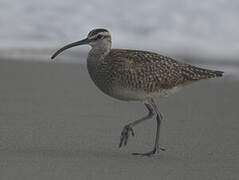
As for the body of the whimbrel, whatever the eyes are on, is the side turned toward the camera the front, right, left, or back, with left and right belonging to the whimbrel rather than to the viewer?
left
